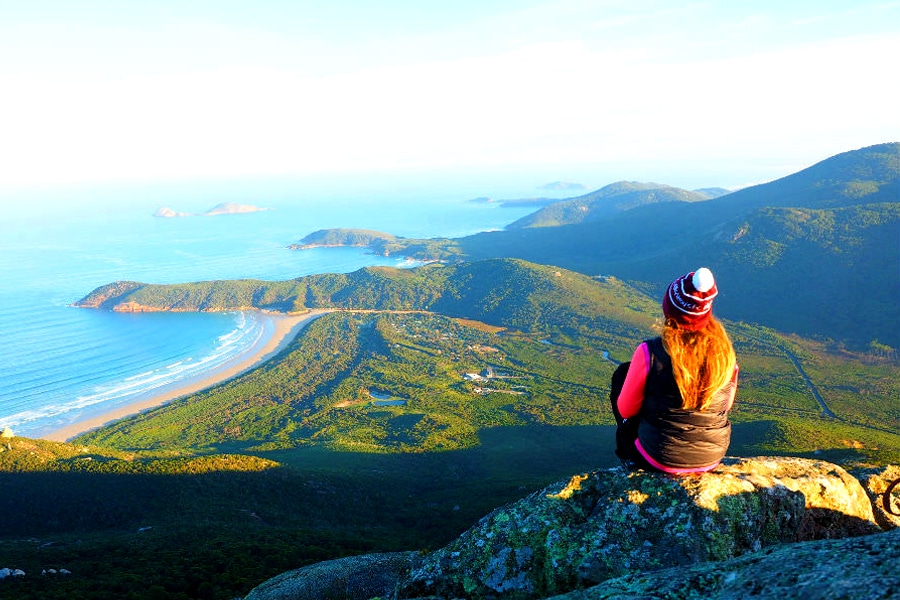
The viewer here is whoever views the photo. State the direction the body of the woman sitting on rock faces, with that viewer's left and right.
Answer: facing away from the viewer and to the left of the viewer

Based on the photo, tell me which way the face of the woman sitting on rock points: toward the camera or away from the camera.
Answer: away from the camera

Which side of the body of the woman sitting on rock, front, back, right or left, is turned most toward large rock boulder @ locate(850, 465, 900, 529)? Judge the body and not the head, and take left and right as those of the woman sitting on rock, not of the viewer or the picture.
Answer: right
